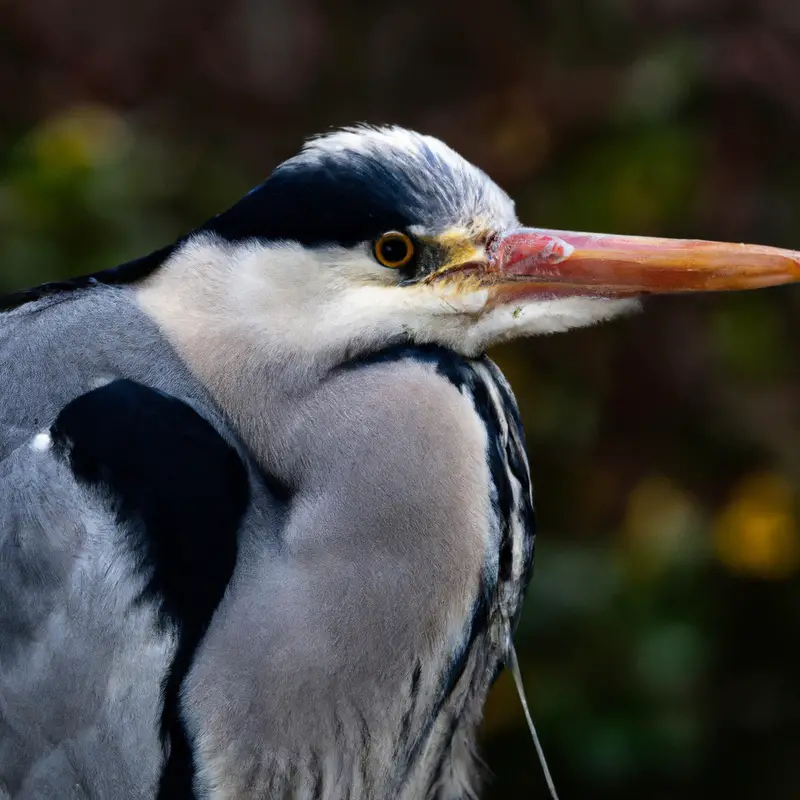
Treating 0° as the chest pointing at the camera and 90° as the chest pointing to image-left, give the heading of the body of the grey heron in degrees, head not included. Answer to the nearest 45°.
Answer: approximately 270°
